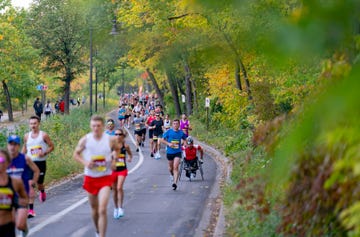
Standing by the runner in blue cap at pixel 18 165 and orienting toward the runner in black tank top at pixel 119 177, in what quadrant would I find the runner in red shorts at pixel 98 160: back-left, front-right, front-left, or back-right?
front-right

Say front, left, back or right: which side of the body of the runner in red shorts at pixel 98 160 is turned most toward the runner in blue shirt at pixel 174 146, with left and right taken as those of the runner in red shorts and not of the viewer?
back

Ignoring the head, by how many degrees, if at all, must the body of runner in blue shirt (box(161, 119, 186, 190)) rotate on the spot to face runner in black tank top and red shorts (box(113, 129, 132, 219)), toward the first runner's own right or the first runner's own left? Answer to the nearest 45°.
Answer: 0° — they already face them

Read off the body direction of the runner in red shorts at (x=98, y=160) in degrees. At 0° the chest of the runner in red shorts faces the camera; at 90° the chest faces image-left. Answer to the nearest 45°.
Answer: approximately 0°

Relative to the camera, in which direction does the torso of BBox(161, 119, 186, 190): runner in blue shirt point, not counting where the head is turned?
toward the camera

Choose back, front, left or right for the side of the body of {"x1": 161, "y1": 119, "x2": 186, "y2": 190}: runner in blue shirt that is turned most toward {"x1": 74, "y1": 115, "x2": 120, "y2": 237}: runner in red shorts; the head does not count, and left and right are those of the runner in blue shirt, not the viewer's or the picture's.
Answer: front

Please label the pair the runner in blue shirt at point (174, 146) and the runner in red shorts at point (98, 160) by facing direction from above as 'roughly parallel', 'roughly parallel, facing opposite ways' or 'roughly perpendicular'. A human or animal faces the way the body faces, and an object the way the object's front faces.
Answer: roughly parallel

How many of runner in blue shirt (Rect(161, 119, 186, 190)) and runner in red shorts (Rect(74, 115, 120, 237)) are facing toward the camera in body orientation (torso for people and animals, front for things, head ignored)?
2

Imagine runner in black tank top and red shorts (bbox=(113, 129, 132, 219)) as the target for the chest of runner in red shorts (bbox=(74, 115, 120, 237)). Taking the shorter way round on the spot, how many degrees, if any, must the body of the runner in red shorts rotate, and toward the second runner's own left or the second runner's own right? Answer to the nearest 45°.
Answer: approximately 180°

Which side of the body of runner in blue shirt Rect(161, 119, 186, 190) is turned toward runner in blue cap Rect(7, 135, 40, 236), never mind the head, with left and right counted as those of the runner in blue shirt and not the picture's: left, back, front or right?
front

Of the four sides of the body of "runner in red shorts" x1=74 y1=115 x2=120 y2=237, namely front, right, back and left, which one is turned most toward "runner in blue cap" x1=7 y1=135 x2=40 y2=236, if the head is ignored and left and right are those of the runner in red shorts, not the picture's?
right
